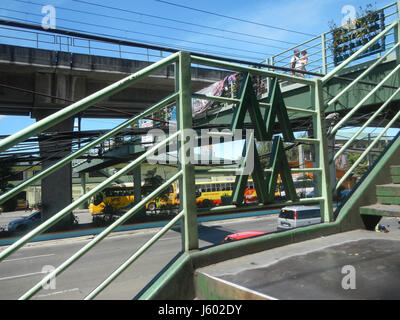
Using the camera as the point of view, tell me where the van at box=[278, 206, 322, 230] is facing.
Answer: facing away from the viewer and to the right of the viewer

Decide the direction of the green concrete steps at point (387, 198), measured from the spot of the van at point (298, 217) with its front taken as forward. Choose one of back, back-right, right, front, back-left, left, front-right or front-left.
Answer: back-right

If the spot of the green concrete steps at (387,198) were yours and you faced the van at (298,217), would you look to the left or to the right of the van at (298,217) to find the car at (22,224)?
left

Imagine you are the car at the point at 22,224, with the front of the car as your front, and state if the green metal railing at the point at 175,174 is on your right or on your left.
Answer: on your left
